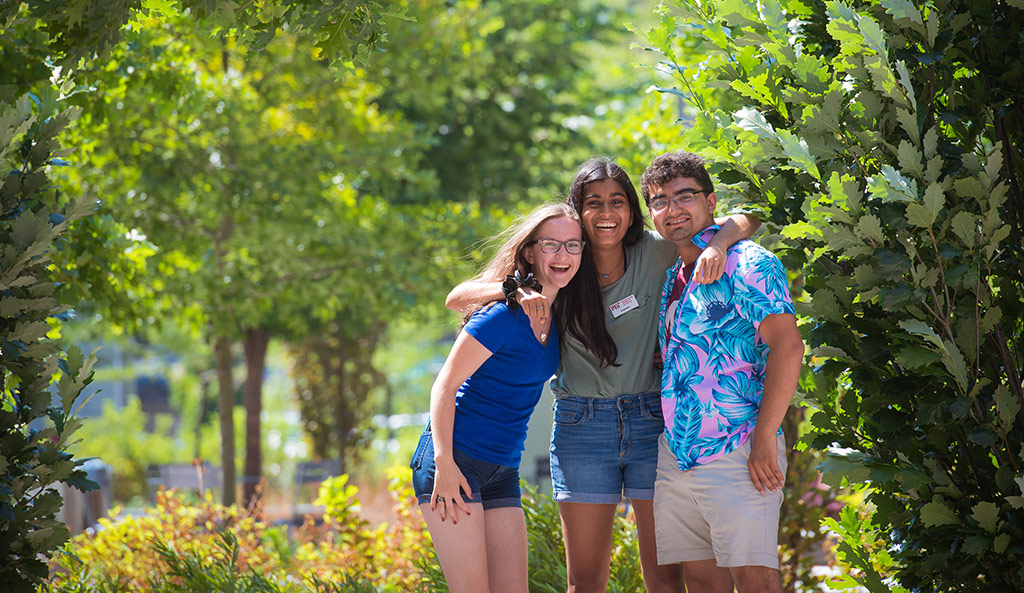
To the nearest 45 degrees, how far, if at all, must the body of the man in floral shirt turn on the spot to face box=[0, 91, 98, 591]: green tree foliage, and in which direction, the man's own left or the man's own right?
approximately 45° to the man's own right

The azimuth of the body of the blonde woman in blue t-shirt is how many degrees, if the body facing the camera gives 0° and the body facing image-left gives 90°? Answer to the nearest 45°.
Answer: approximately 315°

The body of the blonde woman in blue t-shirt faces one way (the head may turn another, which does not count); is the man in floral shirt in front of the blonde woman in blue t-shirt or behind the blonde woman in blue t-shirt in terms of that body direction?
in front

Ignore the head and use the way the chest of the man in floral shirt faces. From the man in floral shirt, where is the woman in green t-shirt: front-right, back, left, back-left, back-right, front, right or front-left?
right

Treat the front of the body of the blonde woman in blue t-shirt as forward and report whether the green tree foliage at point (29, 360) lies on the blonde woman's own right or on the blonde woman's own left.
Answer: on the blonde woman's own right

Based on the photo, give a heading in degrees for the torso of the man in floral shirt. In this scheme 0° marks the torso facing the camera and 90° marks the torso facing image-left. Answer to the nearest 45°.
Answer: approximately 45°

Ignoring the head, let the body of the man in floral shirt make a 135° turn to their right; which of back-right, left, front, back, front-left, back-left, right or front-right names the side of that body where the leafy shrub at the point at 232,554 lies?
front-left
